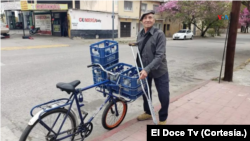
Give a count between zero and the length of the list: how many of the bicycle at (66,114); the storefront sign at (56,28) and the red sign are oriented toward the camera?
2

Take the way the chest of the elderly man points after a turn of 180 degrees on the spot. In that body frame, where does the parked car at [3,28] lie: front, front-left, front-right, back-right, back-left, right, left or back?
left

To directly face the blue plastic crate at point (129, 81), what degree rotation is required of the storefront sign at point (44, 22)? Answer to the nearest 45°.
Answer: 0° — it already faces it

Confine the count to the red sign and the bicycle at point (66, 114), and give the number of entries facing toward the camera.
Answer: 1

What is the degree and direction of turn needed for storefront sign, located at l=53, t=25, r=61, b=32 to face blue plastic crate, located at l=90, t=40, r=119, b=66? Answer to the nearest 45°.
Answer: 0° — it already faces it

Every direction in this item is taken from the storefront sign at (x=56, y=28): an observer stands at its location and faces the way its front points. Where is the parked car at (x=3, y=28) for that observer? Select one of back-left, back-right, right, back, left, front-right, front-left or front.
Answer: front-right

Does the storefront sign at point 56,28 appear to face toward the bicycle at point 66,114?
yes
